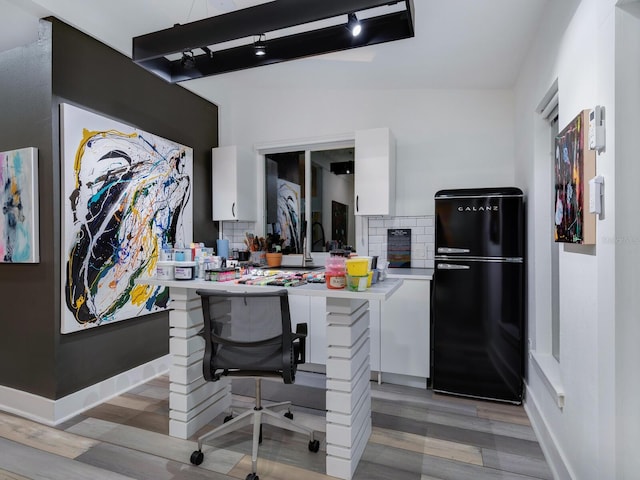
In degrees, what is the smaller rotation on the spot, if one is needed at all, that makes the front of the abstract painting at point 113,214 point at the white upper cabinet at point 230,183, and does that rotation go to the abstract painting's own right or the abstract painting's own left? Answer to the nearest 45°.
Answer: approximately 90° to the abstract painting's own left

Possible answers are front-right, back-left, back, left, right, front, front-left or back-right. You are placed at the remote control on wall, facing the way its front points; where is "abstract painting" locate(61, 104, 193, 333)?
front-right

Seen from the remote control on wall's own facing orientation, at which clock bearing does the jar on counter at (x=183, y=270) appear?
The jar on counter is roughly at 1 o'clock from the remote control on wall.

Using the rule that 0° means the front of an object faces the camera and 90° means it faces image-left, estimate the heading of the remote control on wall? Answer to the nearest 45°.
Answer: approximately 45°

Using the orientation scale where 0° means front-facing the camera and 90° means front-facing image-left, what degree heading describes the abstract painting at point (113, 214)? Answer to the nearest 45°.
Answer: approximately 315°

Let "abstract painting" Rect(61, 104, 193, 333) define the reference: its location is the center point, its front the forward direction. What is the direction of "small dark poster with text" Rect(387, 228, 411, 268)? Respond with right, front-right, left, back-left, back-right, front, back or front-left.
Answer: front-left

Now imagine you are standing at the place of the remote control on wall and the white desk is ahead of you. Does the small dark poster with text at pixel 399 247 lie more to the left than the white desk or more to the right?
right

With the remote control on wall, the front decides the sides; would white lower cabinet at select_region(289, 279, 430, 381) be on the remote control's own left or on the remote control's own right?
on the remote control's own right

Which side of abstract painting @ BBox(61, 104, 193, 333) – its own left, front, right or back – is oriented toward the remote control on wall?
front

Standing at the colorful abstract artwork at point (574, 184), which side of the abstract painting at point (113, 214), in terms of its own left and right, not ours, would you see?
front

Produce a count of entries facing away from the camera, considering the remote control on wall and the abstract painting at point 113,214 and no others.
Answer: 0
